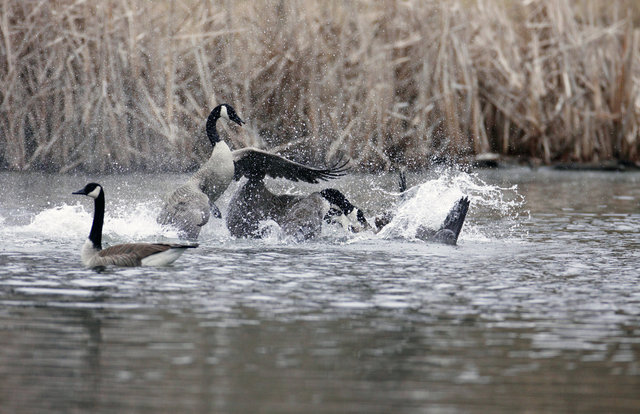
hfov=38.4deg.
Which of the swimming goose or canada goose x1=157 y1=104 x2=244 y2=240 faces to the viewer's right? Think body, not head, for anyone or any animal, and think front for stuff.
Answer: the canada goose

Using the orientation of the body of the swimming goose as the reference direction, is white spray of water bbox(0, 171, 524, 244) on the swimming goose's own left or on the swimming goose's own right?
on the swimming goose's own right

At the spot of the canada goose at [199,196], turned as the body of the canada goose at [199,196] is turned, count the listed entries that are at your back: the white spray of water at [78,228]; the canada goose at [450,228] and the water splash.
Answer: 1

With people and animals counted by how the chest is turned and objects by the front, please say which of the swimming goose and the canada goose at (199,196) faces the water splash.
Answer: the canada goose

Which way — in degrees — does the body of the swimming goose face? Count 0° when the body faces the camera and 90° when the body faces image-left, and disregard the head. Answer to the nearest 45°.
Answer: approximately 90°

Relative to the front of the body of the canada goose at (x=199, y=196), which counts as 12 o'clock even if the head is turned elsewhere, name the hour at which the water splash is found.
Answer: The water splash is roughly at 12 o'clock from the canada goose.

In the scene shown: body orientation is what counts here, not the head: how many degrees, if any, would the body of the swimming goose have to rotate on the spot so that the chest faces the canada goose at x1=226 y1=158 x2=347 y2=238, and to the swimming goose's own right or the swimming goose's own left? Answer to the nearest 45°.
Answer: approximately 135° to the swimming goose's own right

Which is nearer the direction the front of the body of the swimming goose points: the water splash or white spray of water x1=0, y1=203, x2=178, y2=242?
the white spray of water

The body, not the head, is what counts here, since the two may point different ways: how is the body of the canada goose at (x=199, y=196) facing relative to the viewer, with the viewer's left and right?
facing to the right of the viewer

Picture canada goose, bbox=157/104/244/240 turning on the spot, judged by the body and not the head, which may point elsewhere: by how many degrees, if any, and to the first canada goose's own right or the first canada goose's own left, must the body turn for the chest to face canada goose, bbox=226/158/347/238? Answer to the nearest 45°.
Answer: approximately 45° to the first canada goose's own left

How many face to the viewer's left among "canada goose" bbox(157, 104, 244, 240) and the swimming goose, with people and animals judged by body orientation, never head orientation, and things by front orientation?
1

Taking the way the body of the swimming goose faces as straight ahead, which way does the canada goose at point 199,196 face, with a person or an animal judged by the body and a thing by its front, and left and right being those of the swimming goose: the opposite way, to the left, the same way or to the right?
the opposite way
